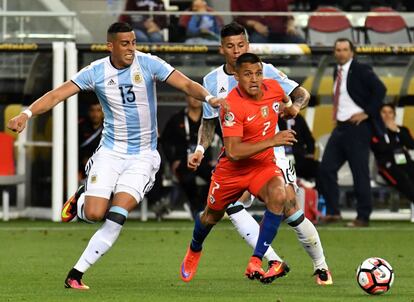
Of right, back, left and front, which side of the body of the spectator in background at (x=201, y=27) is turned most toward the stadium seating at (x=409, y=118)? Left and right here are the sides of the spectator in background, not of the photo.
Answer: left

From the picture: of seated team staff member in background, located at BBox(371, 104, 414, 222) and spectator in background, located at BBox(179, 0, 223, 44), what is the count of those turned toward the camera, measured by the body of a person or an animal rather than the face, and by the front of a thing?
2

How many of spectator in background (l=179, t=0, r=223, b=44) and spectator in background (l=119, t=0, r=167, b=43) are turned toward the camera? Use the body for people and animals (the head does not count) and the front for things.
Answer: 2

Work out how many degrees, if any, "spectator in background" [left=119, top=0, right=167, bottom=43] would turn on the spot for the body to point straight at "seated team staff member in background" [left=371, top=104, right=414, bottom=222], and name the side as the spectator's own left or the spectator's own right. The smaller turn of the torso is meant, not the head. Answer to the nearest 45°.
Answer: approximately 90° to the spectator's own left

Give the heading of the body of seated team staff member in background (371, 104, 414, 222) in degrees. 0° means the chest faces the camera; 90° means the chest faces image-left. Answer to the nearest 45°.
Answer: approximately 0°

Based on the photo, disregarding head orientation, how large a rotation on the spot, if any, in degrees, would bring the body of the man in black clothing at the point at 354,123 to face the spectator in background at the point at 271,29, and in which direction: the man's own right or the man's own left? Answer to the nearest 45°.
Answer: approximately 90° to the man's own right

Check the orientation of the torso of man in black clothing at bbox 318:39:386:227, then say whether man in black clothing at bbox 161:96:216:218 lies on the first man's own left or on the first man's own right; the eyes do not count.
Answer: on the first man's own right
